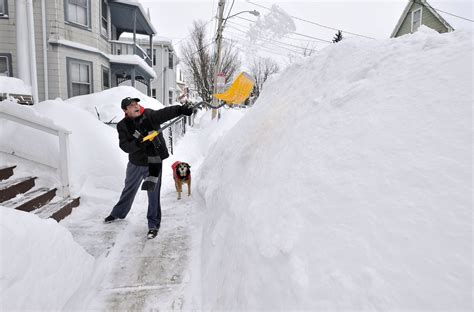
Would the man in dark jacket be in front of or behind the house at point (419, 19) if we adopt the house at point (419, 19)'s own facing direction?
in front

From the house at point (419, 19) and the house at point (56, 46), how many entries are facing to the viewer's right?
1

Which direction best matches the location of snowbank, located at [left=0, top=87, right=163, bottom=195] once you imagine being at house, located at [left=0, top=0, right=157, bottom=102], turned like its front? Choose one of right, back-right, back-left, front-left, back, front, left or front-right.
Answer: right

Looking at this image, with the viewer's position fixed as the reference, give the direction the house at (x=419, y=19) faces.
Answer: facing the viewer and to the left of the viewer

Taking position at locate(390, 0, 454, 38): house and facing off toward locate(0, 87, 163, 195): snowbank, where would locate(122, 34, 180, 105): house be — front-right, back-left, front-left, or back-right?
front-right

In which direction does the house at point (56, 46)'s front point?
to the viewer's right

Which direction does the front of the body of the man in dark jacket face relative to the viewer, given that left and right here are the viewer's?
facing the viewer and to the right of the viewer

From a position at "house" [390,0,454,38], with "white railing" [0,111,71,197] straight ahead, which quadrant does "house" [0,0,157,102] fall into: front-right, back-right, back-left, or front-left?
front-right

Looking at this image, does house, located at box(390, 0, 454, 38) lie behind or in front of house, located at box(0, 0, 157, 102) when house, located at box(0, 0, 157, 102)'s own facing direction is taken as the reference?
in front

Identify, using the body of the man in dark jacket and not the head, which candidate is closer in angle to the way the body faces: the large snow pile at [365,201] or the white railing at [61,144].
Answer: the large snow pile

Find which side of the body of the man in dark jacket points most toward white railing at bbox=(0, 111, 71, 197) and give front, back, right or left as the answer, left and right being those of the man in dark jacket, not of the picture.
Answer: back

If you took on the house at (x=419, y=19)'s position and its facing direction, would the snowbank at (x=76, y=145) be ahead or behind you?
ahead
